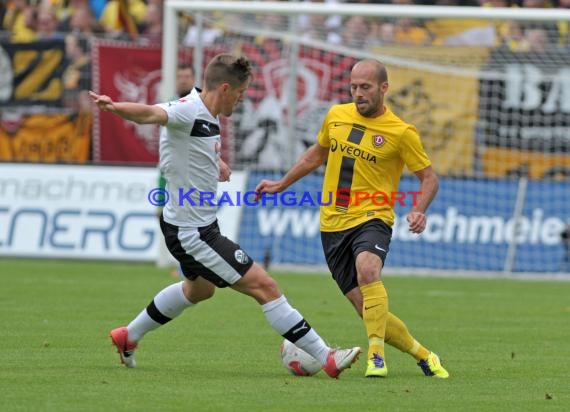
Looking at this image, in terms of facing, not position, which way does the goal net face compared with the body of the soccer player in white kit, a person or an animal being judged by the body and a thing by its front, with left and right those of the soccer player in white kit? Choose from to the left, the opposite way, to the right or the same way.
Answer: to the right

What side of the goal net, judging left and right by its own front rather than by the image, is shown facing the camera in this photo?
front

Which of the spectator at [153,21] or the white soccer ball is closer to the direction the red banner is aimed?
the white soccer ball

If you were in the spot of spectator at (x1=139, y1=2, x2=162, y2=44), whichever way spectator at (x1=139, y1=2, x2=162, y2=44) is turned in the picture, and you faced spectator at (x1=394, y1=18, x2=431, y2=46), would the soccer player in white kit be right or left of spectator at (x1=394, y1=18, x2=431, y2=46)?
right

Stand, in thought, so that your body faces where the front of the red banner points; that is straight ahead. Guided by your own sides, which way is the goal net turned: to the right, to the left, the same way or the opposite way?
the same way

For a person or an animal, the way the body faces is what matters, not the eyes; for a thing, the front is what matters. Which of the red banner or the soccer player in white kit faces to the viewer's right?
the soccer player in white kit

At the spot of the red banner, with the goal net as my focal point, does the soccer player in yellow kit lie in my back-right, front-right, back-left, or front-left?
front-right

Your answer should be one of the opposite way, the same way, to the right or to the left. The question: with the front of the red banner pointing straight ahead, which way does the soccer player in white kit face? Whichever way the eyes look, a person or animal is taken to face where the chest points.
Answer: to the left

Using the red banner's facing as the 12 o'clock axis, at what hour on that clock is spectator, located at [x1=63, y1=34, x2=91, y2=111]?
The spectator is roughly at 4 o'clock from the red banner.

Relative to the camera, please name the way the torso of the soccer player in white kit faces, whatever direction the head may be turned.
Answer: to the viewer's right

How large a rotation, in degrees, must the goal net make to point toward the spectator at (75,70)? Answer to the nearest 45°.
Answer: approximately 90° to its right

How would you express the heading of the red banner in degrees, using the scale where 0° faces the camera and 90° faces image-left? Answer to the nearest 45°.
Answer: approximately 0°

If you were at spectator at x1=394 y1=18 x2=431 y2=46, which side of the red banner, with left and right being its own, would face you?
left

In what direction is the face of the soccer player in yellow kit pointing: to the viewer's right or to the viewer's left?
to the viewer's left

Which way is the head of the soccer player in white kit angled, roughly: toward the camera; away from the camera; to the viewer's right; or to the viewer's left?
to the viewer's right
